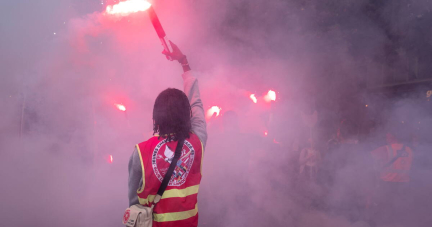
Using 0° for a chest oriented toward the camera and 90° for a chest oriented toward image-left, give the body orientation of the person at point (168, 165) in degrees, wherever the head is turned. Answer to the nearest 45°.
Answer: approximately 180°

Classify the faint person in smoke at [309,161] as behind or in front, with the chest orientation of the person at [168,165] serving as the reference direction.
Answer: in front

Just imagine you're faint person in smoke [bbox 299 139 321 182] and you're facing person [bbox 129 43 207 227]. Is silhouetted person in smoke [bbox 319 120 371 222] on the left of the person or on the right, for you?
left

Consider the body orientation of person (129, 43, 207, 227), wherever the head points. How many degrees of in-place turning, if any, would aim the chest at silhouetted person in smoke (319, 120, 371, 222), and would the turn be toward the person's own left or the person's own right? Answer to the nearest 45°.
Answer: approximately 45° to the person's own right

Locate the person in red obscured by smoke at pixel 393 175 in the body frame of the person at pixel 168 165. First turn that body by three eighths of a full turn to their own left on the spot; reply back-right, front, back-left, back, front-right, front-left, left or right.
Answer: back
